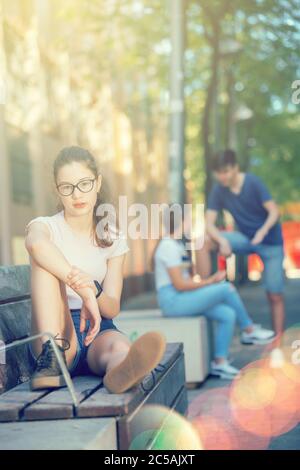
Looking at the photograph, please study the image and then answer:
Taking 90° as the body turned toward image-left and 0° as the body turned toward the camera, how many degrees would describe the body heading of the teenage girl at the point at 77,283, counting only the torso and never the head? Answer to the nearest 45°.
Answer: approximately 0°

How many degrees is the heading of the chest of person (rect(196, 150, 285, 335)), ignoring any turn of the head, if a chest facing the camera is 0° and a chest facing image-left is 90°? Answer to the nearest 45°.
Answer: approximately 45°

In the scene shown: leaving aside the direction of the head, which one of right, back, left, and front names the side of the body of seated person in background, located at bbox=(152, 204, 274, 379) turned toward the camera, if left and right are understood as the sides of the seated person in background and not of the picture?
right

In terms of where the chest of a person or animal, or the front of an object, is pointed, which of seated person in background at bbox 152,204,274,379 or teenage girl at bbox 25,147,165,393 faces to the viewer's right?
the seated person in background

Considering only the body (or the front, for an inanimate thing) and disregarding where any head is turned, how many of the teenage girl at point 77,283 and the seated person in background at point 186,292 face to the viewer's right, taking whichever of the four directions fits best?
1
